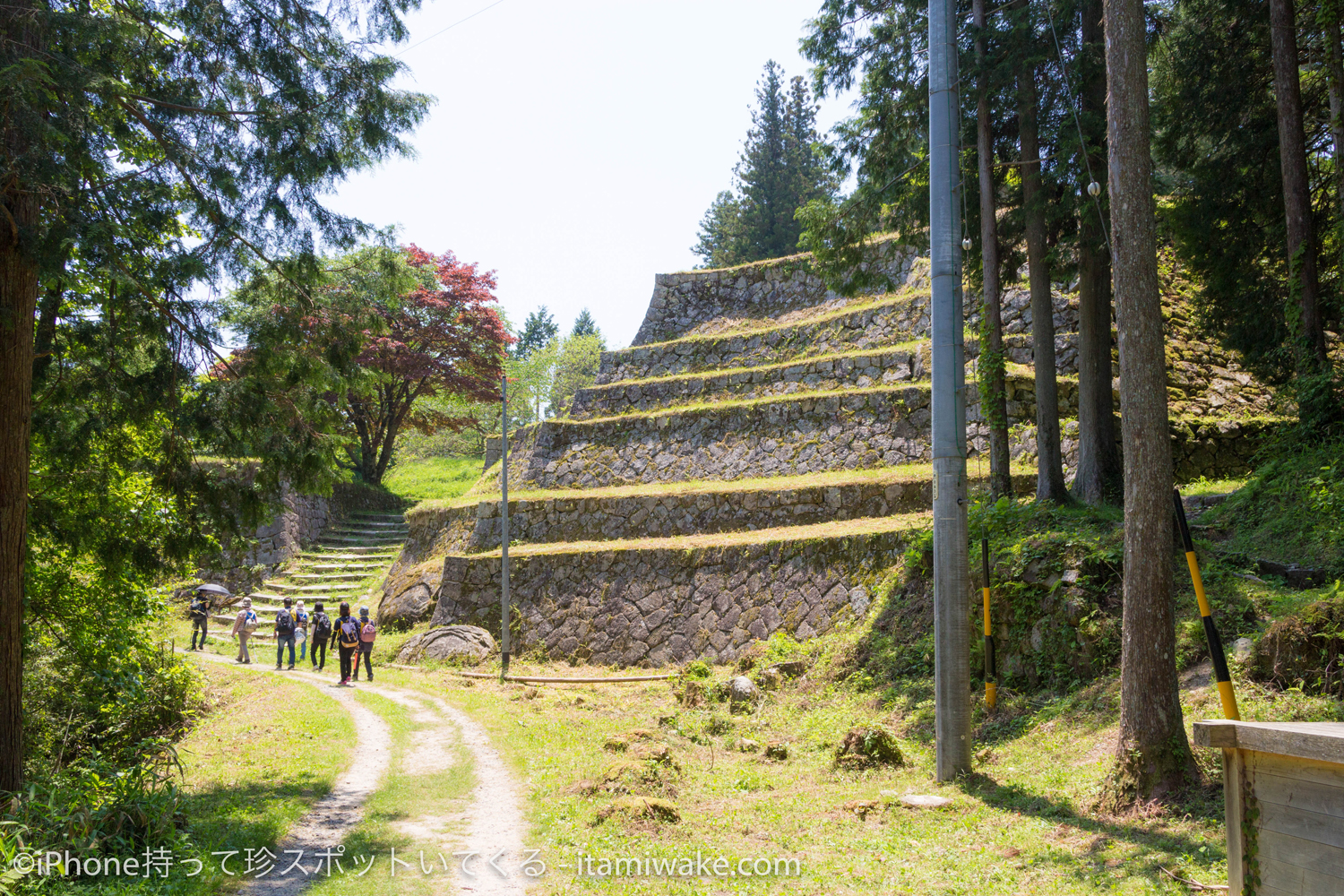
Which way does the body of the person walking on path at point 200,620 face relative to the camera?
away from the camera

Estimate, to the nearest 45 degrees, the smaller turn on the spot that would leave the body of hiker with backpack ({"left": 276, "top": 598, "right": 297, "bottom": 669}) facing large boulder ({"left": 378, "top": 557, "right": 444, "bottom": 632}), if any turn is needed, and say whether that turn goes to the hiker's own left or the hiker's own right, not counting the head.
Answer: approximately 45° to the hiker's own right

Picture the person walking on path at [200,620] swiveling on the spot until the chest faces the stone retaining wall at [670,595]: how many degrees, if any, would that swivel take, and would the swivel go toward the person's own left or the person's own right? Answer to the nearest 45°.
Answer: approximately 135° to the person's own right

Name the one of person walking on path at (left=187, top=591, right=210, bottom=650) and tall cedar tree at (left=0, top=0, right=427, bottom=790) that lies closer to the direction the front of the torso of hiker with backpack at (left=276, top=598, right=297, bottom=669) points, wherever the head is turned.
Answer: the person walking on path

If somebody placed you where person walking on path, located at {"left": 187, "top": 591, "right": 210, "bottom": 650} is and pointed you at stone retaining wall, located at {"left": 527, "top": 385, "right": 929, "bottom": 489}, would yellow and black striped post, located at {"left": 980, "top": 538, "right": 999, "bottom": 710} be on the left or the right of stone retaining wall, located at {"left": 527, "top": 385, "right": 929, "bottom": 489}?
right

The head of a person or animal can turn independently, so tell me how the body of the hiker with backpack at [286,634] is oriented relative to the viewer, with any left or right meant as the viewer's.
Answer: facing away from the viewer

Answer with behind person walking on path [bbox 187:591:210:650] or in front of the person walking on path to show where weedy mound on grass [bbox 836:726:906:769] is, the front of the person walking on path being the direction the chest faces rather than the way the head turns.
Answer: behind

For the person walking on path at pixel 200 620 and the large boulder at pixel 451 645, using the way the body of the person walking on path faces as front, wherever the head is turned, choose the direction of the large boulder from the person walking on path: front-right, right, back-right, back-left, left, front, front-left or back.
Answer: back-right

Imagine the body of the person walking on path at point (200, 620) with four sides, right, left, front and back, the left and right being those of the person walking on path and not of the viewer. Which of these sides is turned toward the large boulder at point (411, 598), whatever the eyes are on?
right

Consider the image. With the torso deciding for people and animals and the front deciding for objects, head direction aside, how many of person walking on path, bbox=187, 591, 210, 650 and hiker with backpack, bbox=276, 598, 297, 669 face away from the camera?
2
